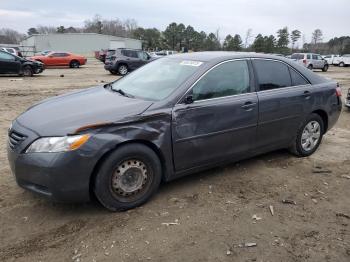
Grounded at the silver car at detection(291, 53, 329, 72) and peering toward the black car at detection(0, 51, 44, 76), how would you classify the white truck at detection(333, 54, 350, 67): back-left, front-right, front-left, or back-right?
back-right

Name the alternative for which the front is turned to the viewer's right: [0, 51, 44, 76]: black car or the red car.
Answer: the black car

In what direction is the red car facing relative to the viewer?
to the viewer's left

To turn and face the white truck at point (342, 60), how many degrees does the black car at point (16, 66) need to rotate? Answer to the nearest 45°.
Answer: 0° — it already faces it

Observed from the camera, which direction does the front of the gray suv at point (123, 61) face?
facing away from the viewer and to the right of the viewer

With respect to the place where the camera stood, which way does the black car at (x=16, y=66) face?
facing to the right of the viewer

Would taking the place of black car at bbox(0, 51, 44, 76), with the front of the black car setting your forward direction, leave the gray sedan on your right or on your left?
on your right

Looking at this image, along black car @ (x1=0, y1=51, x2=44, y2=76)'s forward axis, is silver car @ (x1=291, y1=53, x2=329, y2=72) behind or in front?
in front

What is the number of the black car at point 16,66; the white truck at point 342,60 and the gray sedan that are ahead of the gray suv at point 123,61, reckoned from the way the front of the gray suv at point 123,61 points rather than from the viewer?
1
